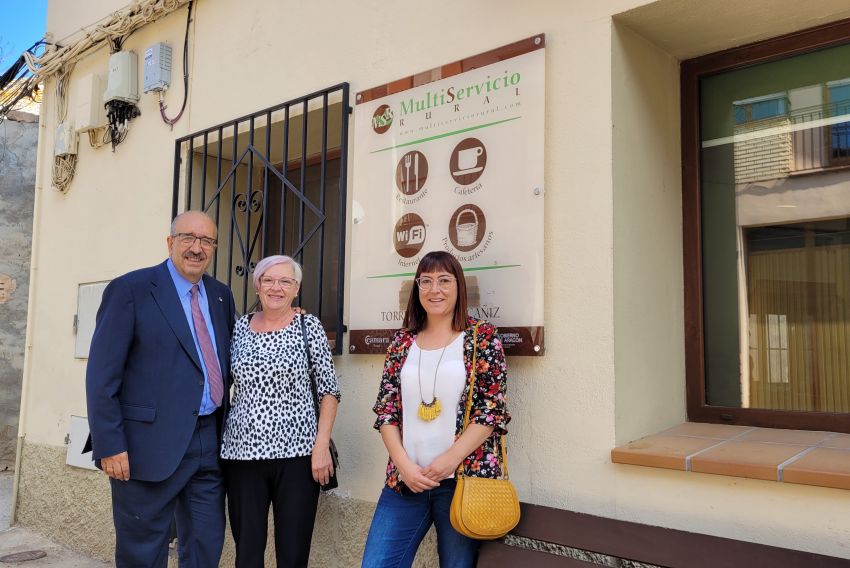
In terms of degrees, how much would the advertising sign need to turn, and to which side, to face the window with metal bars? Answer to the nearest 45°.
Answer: approximately 90° to its right

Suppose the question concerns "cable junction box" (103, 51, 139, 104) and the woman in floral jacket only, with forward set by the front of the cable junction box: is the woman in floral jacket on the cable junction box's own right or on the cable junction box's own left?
on the cable junction box's own left

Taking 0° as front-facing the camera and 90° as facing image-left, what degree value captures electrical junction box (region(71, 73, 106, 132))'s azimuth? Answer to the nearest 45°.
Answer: approximately 45°

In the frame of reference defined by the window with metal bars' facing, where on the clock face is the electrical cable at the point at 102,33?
The electrical cable is roughly at 3 o'clock from the window with metal bars.

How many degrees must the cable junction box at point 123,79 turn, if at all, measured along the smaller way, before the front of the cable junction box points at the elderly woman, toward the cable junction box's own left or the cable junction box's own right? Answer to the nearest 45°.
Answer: approximately 45° to the cable junction box's own left

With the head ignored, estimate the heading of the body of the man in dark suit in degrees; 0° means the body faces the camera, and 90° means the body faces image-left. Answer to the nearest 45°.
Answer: approximately 315°
